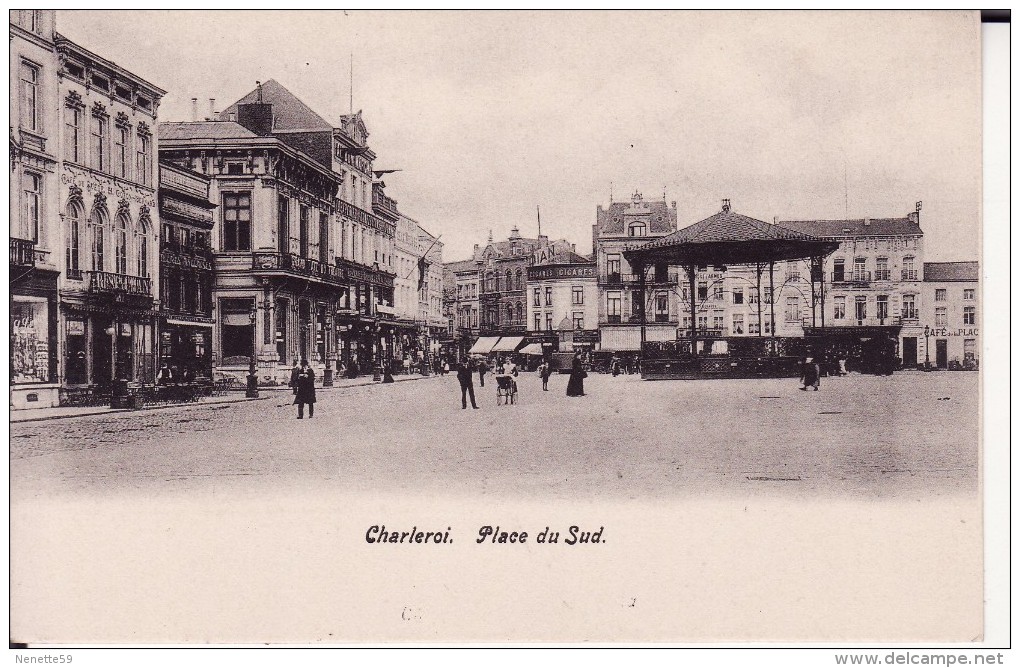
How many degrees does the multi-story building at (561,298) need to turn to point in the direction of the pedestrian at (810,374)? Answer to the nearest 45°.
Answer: approximately 45° to its left

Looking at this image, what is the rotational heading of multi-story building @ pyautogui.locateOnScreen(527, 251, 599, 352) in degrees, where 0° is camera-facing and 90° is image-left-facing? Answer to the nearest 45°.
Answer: approximately 0°

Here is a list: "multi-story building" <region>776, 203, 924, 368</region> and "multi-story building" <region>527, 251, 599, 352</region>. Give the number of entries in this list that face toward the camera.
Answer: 2

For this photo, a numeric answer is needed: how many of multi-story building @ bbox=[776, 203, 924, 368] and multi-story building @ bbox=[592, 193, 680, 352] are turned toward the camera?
2
